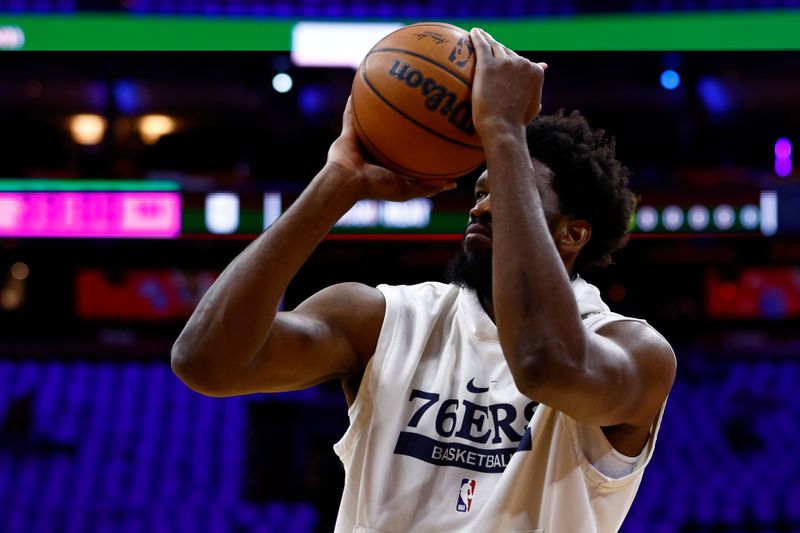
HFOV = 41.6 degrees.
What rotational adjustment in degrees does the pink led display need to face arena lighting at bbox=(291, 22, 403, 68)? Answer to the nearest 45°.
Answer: approximately 90° to its left

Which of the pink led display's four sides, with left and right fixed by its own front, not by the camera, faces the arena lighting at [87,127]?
back

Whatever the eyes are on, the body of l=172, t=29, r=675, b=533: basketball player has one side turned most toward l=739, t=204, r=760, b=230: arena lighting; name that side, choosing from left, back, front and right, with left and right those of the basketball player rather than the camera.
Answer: back

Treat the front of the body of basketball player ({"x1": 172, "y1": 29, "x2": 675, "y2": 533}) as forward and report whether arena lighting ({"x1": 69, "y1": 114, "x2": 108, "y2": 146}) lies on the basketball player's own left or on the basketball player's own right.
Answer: on the basketball player's own right

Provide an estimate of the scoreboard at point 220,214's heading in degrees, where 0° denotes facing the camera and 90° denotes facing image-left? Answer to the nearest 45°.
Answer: approximately 0°

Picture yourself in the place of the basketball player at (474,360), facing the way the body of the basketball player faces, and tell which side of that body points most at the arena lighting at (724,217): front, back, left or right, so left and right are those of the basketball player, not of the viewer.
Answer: back

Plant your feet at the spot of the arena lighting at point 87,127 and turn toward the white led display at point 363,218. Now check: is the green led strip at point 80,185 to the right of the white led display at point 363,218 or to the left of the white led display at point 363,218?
right

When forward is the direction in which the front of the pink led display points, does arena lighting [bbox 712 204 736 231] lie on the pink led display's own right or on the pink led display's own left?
on the pink led display's own left

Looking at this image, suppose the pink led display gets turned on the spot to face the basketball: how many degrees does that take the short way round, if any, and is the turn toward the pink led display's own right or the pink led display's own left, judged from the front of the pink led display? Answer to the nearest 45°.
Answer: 0° — it already faces it
